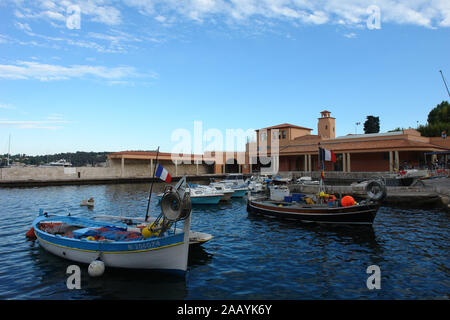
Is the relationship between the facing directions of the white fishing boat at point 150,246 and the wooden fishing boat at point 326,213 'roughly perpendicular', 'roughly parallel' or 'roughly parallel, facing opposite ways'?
roughly parallel

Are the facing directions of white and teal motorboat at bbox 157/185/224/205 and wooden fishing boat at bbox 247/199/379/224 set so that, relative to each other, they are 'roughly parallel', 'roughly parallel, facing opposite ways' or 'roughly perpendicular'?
roughly parallel

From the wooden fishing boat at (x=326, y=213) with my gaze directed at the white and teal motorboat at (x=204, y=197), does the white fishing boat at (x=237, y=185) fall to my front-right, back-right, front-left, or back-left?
front-right
